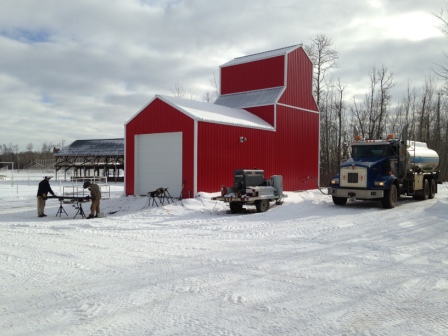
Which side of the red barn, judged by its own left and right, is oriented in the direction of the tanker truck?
left

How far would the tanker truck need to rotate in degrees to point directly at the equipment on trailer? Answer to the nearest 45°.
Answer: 0° — it already faces it

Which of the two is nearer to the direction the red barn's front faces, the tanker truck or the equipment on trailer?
the equipment on trailer

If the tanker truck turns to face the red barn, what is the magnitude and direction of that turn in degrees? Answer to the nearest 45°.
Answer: approximately 45° to its right

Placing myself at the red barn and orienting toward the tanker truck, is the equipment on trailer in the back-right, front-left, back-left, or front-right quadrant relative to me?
front-right

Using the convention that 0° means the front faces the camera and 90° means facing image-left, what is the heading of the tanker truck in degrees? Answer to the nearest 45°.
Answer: approximately 45°

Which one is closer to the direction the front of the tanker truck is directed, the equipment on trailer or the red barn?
the equipment on trailer

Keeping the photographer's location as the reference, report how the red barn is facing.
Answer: facing the viewer and to the left of the viewer

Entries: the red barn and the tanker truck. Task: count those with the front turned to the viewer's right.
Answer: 0
